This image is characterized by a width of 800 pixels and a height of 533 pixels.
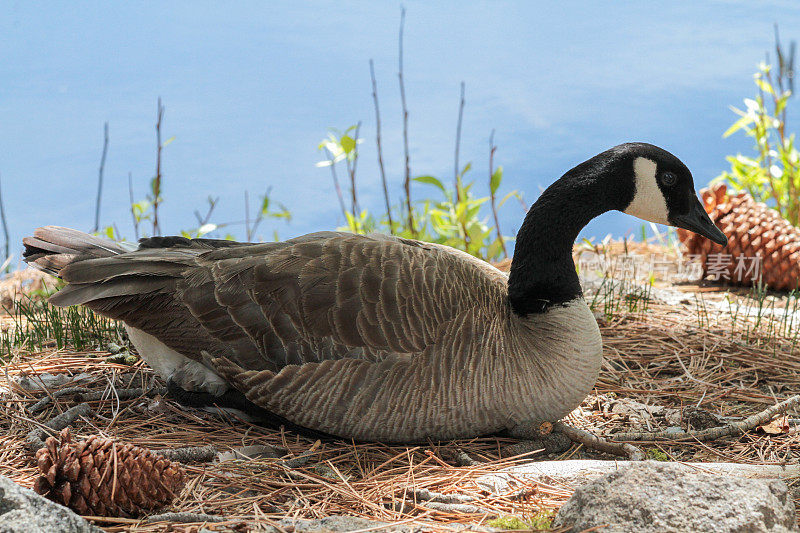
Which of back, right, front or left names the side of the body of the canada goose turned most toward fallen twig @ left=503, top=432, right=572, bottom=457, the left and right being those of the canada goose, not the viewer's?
front

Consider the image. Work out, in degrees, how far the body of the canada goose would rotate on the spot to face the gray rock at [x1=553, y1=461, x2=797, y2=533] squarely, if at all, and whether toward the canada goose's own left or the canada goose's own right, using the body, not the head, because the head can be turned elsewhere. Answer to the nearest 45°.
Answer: approximately 45° to the canada goose's own right

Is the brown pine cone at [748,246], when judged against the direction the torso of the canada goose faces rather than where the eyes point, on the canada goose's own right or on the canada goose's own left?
on the canada goose's own left

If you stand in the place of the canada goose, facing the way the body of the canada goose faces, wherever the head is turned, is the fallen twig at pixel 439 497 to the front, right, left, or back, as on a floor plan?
right

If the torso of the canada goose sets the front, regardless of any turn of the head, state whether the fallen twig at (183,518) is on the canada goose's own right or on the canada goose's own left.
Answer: on the canada goose's own right

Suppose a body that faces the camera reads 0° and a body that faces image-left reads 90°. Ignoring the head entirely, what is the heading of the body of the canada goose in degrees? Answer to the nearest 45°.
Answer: approximately 270°
